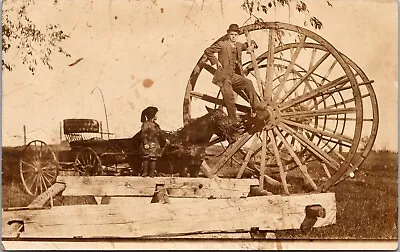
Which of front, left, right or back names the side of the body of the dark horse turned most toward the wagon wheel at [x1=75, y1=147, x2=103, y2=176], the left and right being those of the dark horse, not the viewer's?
back

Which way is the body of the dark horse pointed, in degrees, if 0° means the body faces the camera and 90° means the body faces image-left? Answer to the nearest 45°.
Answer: approximately 270°
